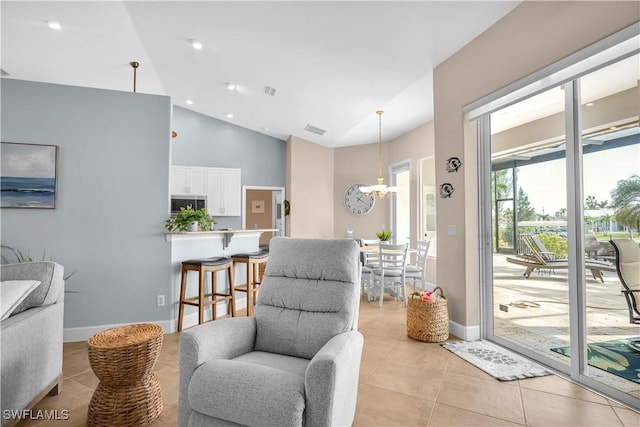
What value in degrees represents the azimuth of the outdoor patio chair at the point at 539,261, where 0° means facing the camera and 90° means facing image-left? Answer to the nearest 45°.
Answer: approximately 270°

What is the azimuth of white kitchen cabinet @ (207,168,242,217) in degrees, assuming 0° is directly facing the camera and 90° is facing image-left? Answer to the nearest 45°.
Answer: approximately 0°

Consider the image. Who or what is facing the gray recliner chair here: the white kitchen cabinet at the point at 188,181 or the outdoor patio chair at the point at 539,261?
the white kitchen cabinet

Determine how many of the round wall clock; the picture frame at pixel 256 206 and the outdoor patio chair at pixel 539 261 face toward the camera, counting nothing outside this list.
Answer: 2

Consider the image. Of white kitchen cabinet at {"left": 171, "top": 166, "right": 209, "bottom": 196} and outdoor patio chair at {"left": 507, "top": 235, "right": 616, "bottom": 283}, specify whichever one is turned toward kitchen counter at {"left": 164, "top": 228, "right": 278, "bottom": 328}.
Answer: the white kitchen cabinet

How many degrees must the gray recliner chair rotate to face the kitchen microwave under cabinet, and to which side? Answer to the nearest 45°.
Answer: approximately 135° to its right

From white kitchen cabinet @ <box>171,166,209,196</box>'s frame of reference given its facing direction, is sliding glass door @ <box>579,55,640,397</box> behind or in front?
in front

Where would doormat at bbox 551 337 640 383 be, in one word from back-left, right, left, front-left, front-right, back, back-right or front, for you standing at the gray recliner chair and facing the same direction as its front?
back-left

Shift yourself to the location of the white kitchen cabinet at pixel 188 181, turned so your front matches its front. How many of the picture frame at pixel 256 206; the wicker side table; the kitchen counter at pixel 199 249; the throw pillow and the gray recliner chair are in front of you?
4

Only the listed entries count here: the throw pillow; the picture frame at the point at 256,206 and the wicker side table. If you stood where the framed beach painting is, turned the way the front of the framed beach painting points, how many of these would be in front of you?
2

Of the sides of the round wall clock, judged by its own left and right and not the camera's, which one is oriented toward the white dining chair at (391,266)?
front
